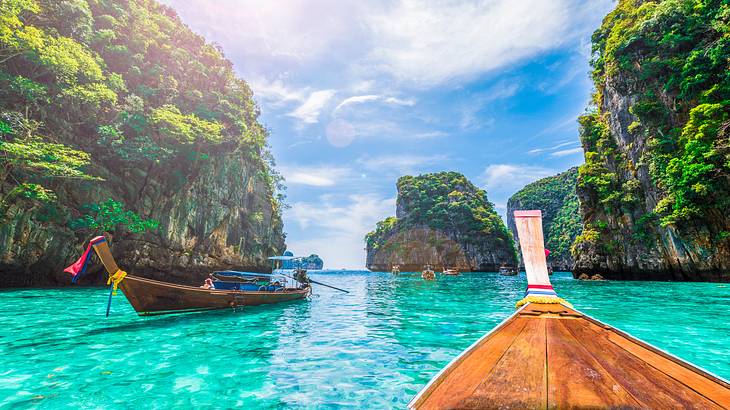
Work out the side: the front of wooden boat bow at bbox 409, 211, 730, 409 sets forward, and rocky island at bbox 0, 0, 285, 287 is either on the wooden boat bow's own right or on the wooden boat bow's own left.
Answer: on the wooden boat bow's own left

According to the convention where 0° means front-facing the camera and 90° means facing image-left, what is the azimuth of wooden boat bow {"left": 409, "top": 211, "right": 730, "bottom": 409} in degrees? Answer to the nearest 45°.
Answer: approximately 180°

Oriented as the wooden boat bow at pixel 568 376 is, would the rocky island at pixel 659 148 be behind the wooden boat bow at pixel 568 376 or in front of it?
in front

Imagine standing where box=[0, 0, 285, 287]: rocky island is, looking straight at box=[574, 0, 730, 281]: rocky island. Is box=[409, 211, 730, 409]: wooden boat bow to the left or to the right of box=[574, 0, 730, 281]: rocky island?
right

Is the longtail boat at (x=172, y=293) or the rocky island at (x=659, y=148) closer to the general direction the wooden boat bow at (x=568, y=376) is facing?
the rocky island

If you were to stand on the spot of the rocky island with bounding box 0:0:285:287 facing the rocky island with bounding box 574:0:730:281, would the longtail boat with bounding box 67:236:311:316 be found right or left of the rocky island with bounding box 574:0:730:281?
right
